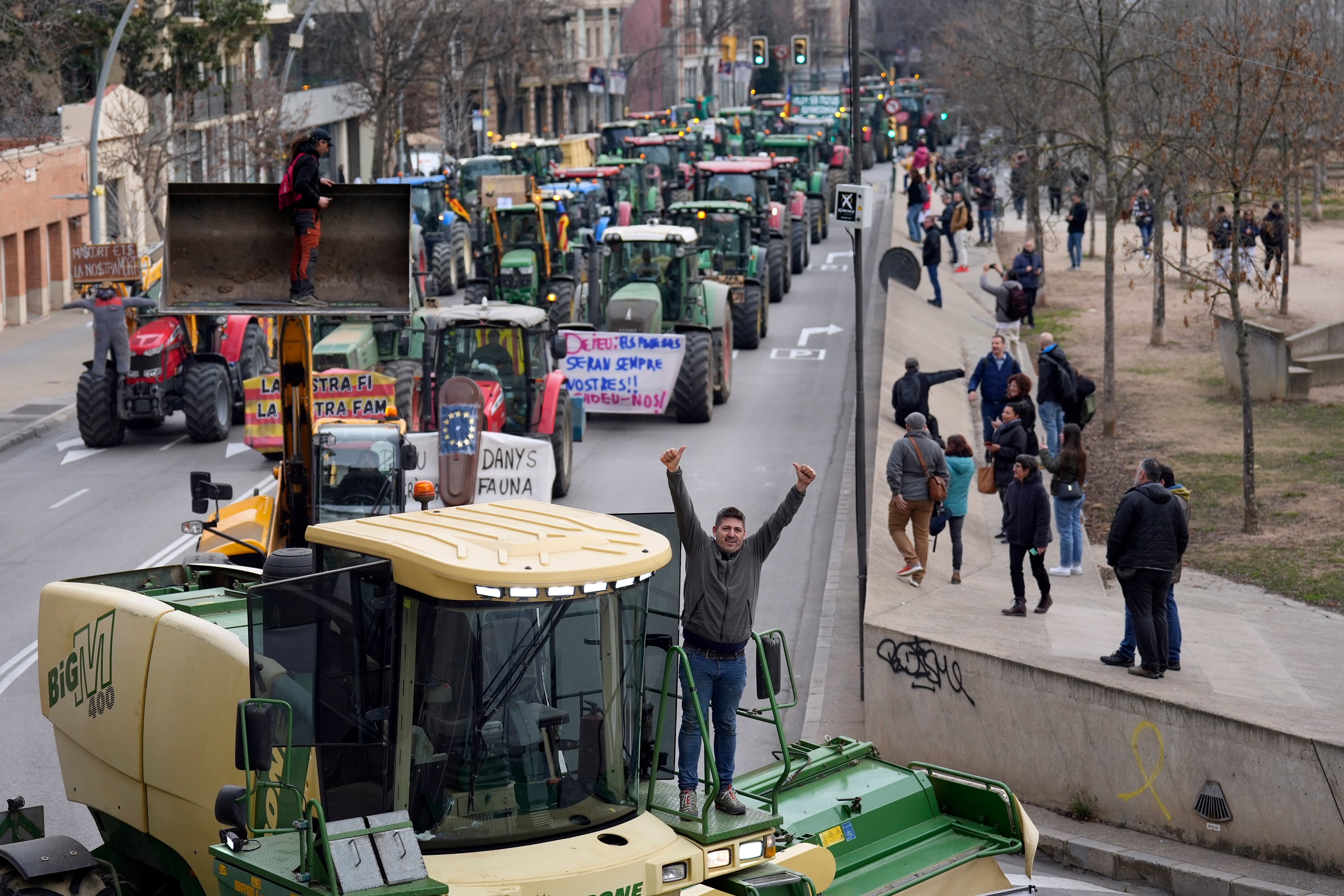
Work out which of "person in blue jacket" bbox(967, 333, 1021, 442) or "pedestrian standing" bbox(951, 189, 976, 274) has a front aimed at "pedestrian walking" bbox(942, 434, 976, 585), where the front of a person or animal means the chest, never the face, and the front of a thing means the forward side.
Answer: "person in blue jacket" bbox(967, 333, 1021, 442)

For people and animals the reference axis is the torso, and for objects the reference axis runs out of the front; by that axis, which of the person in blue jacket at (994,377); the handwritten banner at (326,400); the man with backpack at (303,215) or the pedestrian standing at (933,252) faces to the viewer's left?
the pedestrian standing at (933,252)

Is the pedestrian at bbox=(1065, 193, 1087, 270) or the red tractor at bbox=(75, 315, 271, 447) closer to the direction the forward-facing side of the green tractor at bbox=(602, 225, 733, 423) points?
the red tractor

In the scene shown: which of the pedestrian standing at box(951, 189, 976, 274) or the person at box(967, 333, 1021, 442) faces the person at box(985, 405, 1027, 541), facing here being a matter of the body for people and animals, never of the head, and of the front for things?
the person at box(967, 333, 1021, 442)

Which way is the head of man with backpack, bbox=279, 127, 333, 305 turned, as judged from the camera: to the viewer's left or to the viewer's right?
to the viewer's right

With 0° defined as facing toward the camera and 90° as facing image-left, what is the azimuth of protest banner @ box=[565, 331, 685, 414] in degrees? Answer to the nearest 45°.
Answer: approximately 0°

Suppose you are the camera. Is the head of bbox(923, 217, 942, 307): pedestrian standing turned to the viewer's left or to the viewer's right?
to the viewer's left

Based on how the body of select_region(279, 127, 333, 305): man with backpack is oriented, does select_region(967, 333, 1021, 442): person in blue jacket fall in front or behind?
in front

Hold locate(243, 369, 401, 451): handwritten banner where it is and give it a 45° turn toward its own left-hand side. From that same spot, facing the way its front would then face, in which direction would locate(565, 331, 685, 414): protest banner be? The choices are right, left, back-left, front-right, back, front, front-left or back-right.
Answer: left
